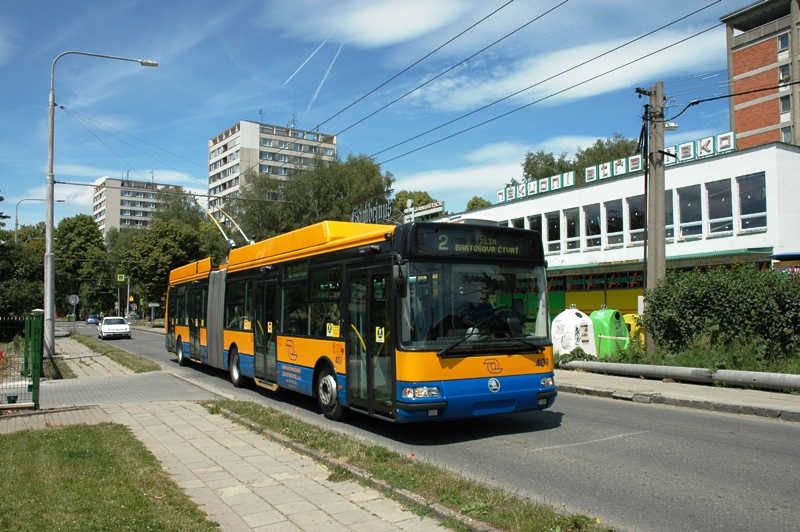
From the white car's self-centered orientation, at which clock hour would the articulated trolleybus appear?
The articulated trolleybus is roughly at 12 o'clock from the white car.

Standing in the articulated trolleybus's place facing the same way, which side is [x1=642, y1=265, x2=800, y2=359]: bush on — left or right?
on its left

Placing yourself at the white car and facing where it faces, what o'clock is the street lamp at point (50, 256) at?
The street lamp is roughly at 12 o'clock from the white car.

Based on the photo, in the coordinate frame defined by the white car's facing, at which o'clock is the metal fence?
The metal fence is roughly at 12 o'clock from the white car.

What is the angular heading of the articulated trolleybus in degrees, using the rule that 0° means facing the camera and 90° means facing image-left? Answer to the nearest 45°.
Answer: approximately 315°

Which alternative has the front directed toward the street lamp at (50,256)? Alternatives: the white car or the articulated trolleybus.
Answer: the white car

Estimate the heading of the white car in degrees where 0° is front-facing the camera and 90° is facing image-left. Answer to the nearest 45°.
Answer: approximately 0°

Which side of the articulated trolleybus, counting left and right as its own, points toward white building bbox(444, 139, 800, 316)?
left

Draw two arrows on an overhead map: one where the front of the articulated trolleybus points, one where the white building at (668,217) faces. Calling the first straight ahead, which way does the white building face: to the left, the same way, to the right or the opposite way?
to the right

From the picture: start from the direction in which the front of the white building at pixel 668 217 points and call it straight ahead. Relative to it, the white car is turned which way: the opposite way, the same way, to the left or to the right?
to the left

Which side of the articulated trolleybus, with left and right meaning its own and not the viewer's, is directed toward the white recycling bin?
left

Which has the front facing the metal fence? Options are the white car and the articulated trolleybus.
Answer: the white car

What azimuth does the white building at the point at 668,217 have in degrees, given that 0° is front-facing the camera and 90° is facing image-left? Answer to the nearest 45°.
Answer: approximately 45°
